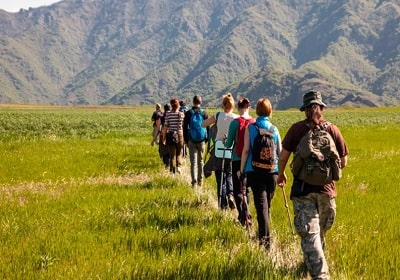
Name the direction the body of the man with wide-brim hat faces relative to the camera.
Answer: away from the camera

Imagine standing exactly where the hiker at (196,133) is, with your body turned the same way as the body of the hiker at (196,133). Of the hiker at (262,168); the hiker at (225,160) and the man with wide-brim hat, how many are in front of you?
0

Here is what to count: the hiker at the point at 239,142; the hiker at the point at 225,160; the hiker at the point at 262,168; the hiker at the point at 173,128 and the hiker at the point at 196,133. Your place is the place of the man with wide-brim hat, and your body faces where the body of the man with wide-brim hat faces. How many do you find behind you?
0

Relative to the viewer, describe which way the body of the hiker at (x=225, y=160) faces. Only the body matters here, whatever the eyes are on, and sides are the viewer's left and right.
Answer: facing away from the viewer

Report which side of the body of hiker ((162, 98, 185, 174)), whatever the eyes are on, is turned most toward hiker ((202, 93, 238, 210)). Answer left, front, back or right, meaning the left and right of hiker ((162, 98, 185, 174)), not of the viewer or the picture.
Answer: back

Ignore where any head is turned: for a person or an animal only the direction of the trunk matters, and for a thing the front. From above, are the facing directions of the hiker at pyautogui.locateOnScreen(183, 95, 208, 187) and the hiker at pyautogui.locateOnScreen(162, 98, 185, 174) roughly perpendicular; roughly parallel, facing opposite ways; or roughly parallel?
roughly parallel

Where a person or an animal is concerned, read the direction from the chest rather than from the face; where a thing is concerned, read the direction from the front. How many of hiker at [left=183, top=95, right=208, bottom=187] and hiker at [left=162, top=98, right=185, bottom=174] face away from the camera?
2

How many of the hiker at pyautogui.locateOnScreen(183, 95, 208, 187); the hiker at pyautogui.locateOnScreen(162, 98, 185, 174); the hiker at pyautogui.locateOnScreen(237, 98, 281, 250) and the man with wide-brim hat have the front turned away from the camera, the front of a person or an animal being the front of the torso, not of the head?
4

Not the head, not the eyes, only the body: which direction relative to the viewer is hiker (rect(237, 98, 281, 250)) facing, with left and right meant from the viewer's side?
facing away from the viewer

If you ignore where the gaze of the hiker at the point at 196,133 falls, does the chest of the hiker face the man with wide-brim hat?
no

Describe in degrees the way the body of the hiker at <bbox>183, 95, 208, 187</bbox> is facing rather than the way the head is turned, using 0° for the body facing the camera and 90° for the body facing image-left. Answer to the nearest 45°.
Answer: approximately 180°

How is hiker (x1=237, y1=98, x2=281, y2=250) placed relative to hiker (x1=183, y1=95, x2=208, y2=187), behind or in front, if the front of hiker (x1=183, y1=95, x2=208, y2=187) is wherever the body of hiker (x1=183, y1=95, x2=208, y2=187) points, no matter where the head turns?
behind

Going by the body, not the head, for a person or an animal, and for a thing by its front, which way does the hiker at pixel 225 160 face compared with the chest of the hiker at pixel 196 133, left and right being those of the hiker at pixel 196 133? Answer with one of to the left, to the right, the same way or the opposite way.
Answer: the same way

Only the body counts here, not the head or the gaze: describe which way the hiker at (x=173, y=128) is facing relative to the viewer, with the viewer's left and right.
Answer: facing away from the viewer

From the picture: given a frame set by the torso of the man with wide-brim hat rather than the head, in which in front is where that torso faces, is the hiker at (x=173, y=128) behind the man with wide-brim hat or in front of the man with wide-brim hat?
in front

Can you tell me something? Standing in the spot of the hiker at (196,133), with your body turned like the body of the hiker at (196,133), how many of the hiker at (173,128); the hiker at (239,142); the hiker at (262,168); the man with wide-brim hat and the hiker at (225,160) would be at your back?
4

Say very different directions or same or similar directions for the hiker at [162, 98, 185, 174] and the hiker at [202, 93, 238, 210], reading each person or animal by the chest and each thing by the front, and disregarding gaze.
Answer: same or similar directions

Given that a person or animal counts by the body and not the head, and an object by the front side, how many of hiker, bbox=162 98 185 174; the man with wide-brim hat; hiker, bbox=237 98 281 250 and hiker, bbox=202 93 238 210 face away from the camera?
4

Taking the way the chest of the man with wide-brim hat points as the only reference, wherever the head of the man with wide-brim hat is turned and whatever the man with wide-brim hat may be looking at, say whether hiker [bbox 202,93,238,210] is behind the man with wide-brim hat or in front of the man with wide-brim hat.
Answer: in front
